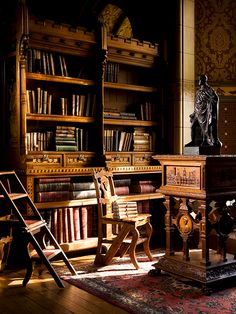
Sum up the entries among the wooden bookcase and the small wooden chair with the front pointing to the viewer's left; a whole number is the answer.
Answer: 0

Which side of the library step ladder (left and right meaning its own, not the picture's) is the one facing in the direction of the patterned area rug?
front

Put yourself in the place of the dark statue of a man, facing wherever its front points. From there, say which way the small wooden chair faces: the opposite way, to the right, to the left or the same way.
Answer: to the left

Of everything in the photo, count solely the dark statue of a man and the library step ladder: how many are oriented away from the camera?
0

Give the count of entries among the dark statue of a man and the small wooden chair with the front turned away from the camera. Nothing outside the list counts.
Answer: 0

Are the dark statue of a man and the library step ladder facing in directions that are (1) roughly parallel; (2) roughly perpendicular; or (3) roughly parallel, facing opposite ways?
roughly perpendicular

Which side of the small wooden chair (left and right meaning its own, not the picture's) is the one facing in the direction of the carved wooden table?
front

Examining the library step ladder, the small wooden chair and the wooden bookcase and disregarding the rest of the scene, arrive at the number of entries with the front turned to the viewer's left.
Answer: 0

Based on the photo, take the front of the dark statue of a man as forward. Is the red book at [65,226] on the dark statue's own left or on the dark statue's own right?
on the dark statue's own right

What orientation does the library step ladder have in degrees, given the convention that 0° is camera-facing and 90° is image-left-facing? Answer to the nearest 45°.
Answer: approximately 315°

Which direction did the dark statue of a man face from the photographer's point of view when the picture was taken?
facing the viewer and to the left of the viewer

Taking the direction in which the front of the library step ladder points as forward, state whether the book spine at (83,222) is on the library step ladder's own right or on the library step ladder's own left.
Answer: on the library step ladder's own left
